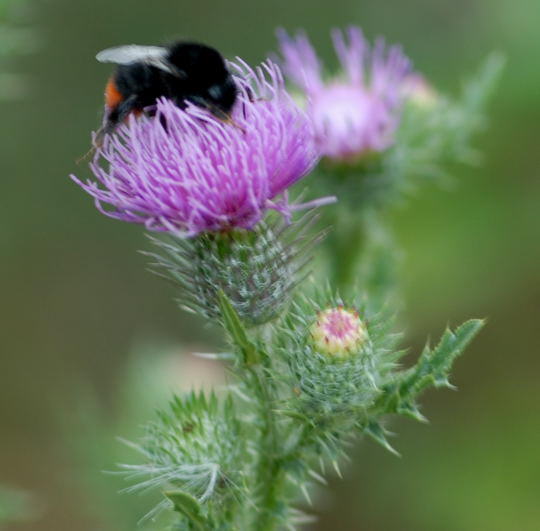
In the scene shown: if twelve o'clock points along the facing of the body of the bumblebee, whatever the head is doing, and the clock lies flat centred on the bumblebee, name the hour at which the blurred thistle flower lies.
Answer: The blurred thistle flower is roughly at 10 o'clock from the bumblebee.

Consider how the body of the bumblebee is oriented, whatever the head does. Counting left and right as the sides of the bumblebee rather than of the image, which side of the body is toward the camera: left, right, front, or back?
right
